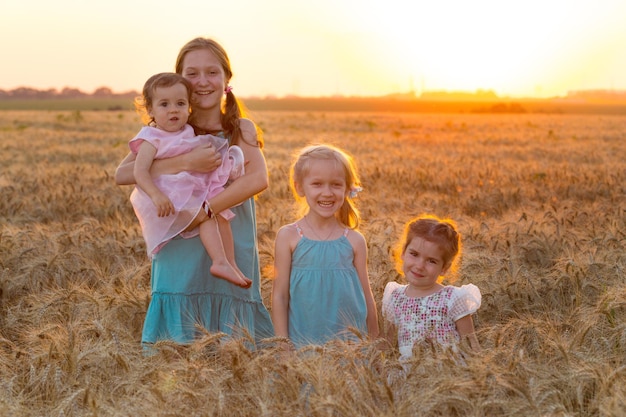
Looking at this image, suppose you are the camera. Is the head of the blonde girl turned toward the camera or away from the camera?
toward the camera

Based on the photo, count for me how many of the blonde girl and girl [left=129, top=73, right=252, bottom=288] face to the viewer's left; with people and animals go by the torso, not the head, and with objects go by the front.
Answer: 0

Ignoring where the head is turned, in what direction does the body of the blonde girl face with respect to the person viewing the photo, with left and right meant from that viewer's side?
facing the viewer

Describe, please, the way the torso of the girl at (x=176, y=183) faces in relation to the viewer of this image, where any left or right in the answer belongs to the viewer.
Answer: facing the viewer and to the right of the viewer

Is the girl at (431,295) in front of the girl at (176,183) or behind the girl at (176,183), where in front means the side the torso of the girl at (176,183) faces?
in front

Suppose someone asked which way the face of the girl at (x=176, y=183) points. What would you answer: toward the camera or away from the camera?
toward the camera

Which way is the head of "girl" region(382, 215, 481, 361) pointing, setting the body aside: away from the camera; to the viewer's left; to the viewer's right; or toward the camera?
toward the camera

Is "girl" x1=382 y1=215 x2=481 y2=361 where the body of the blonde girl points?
no

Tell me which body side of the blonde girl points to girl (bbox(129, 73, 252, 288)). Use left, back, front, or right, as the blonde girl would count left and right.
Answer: right

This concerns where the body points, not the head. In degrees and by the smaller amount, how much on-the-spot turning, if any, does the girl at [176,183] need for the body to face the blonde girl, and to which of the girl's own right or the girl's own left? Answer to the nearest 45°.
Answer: approximately 45° to the girl's own left
